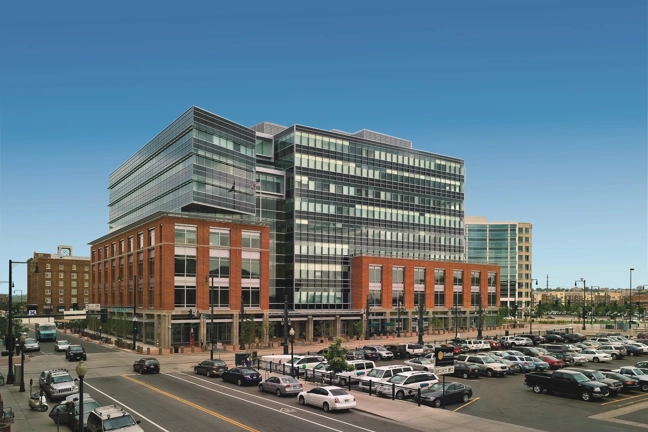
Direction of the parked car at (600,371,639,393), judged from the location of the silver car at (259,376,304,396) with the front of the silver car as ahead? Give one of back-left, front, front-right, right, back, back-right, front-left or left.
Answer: back-right

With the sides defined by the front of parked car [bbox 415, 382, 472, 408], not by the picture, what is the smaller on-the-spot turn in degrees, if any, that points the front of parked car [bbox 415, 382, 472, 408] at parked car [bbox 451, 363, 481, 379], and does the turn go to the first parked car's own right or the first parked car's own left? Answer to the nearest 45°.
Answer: approximately 135° to the first parked car's own right
